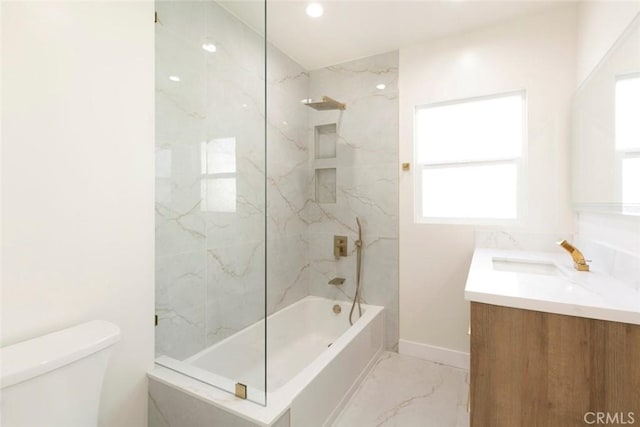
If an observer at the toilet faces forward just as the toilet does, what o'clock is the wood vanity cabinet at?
The wood vanity cabinet is roughly at 12 o'clock from the toilet.

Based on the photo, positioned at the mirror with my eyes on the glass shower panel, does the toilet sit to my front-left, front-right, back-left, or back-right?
front-left

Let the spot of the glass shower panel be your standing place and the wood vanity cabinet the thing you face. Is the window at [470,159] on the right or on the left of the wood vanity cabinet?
left

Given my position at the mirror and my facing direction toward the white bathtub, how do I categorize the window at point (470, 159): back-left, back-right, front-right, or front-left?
front-right

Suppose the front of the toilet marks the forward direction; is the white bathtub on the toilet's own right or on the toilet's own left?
on the toilet's own left

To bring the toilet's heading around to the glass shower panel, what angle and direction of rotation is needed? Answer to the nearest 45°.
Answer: approximately 90° to its left

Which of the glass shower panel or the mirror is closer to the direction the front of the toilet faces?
the mirror

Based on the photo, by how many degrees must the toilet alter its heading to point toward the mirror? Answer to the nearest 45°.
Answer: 0° — it already faces it

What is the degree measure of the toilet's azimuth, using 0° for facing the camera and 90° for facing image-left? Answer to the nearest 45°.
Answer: approximately 315°

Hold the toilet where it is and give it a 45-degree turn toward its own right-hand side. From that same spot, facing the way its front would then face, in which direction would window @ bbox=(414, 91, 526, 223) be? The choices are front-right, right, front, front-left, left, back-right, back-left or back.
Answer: left
